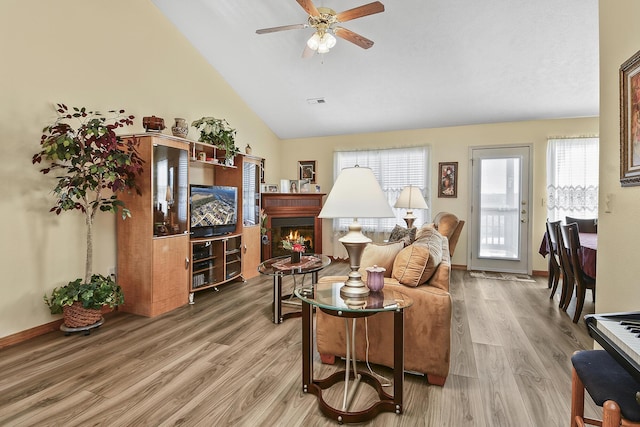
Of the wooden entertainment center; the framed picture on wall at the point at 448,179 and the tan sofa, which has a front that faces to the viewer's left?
the tan sofa

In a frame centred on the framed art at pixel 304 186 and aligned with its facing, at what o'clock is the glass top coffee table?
The glass top coffee table is roughly at 12 o'clock from the framed art.

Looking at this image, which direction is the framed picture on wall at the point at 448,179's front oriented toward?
toward the camera

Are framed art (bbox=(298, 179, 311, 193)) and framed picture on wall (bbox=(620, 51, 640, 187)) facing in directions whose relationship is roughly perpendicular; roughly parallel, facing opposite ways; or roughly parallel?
roughly perpendicular

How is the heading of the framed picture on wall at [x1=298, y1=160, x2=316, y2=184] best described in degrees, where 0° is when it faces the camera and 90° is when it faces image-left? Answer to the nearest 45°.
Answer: approximately 0°

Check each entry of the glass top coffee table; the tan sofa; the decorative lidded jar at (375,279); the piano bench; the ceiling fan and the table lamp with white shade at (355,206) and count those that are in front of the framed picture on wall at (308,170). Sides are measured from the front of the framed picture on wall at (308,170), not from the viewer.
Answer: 6

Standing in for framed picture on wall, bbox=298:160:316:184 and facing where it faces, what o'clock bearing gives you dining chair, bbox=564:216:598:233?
The dining chair is roughly at 10 o'clock from the framed picture on wall.

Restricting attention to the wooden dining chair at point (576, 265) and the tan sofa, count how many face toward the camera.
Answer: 0

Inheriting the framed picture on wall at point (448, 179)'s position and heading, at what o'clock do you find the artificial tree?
The artificial tree is roughly at 1 o'clock from the framed picture on wall.

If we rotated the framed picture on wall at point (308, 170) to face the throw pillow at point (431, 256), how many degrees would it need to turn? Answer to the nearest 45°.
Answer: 0° — it already faces it

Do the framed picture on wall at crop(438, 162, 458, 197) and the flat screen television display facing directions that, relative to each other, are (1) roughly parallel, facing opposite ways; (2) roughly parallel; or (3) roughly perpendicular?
roughly perpendicular

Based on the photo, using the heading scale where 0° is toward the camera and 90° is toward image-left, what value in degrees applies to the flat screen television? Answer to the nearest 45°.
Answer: approximately 315°

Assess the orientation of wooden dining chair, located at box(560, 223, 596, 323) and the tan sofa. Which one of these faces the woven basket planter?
the tan sofa

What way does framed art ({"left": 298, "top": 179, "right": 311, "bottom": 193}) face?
toward the camera

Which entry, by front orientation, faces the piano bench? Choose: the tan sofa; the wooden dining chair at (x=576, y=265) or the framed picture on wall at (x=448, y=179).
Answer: the framed picture on wall

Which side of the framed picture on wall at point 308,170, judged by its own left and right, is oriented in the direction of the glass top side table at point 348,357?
front

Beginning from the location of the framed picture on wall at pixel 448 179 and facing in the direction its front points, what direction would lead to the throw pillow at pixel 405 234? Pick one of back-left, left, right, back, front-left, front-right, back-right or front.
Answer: front

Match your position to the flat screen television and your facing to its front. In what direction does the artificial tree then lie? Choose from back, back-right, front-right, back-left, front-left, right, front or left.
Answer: right
